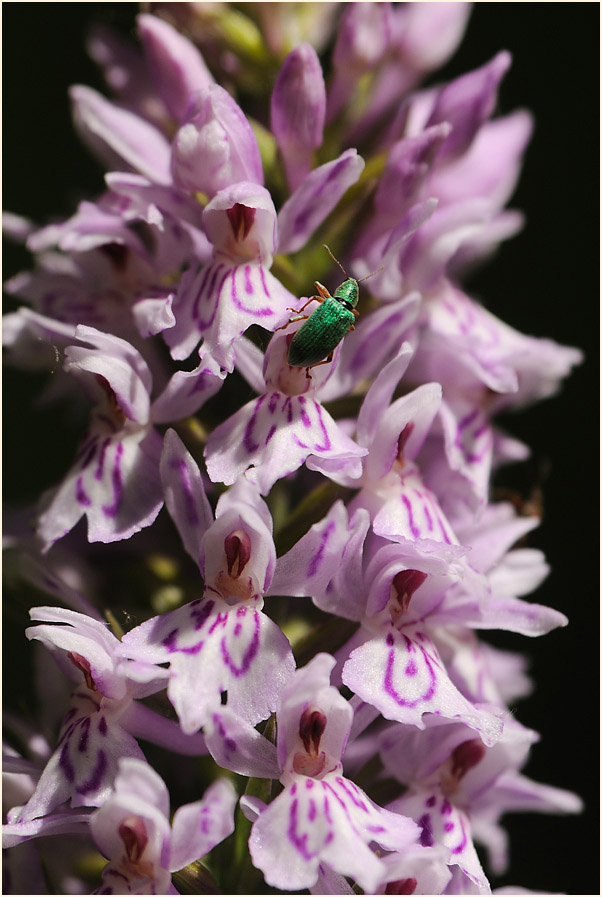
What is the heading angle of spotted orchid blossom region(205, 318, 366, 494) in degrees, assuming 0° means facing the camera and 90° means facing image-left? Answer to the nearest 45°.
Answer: approximately 0°

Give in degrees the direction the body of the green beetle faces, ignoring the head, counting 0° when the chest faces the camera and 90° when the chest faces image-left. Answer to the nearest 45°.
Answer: approximately 225°
